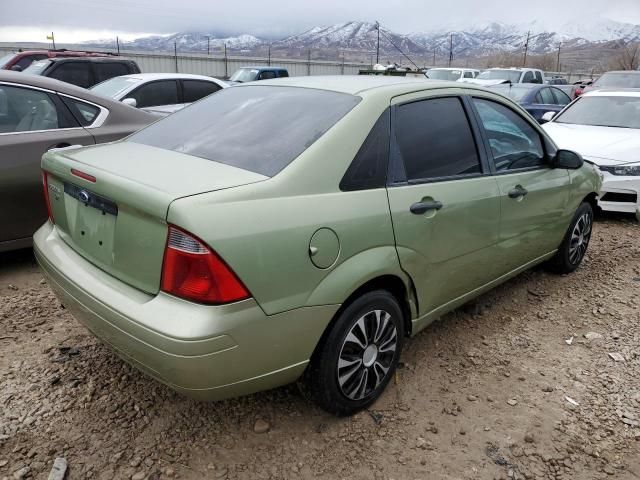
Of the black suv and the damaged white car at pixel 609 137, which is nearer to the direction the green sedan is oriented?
the damaged white car

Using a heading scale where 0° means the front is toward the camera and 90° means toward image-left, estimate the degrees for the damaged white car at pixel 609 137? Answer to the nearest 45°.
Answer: approximately 45°

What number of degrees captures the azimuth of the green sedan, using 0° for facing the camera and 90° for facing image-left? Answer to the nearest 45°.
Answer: approximately 225°

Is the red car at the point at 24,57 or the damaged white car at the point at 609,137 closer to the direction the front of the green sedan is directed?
the damaged white car
